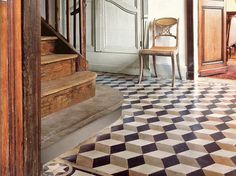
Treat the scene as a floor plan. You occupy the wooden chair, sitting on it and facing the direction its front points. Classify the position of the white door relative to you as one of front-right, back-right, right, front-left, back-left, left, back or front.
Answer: right

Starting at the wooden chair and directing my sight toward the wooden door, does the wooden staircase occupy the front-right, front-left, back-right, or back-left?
back-right

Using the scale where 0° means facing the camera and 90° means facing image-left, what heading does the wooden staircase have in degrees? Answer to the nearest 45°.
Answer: approximately 315°

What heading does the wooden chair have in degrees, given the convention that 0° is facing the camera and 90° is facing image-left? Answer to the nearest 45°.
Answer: approximately 45°

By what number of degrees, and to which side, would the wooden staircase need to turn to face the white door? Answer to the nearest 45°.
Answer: approximately 135° to its left

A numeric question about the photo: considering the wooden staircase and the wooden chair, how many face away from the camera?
0
